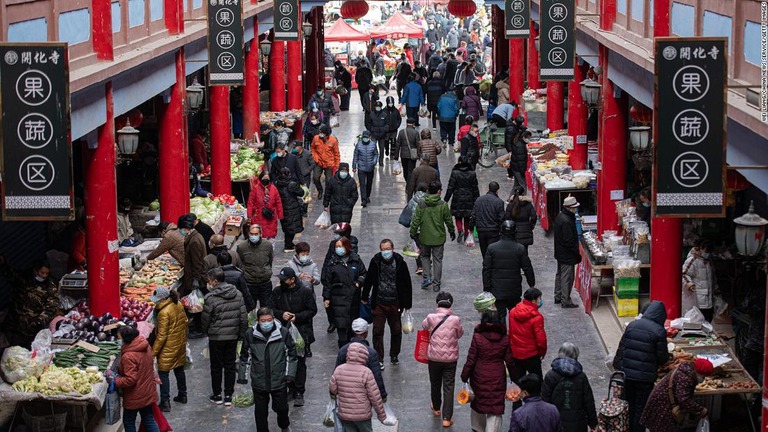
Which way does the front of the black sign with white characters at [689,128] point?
toward the camera

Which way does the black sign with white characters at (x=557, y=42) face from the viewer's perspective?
toward the camera

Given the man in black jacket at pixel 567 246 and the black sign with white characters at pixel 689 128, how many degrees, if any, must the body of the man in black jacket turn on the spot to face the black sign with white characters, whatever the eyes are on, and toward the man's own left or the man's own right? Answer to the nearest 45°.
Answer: approximately 90° to the man's own right

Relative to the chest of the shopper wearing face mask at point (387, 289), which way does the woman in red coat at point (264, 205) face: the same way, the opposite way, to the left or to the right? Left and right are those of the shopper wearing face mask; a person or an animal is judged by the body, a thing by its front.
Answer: the same way

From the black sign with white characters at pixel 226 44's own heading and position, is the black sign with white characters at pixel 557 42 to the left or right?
on its left

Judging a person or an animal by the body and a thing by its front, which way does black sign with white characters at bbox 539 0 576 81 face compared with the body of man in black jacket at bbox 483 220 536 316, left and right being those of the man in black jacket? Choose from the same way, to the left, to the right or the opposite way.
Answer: the opposite way

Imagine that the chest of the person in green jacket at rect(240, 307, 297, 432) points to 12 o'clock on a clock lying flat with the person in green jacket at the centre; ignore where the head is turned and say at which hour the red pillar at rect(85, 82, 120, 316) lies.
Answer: The red pillar is roughly at 5 o'clock from the person in green jacket.

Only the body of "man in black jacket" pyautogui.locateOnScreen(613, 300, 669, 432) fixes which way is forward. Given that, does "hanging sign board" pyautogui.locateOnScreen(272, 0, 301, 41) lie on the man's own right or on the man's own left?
on the man's own left

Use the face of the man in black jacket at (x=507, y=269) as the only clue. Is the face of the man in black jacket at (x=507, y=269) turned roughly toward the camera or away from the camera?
away from the camera

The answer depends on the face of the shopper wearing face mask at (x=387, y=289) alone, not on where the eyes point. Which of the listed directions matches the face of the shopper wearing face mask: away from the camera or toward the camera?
toward the camera

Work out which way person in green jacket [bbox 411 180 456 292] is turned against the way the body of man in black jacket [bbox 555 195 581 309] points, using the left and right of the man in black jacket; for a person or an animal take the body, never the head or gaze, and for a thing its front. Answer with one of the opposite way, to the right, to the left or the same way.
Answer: to the left

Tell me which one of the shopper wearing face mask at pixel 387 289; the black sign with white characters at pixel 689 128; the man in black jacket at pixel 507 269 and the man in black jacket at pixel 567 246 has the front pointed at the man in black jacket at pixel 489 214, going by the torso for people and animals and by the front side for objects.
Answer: the man in black jacket at pixel 507 269

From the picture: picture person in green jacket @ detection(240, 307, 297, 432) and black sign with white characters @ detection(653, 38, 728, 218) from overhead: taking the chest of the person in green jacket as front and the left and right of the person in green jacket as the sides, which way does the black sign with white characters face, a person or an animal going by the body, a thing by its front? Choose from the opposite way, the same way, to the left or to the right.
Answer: the same way

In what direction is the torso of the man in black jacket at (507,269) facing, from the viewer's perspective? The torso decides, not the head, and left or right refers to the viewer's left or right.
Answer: facing away from the viewer

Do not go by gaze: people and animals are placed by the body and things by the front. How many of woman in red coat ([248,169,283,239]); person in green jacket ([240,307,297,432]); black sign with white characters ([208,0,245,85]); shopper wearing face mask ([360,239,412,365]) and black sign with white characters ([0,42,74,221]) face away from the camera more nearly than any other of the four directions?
0
